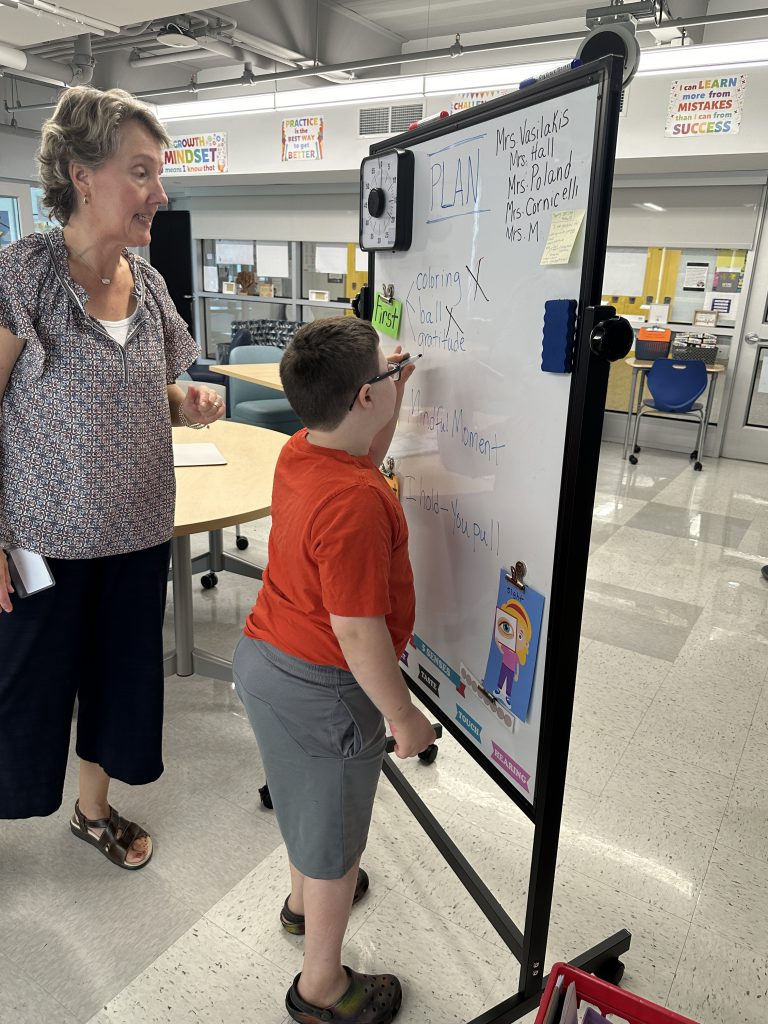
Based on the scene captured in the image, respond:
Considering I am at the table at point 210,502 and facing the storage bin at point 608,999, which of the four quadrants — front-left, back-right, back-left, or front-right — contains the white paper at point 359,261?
back-left

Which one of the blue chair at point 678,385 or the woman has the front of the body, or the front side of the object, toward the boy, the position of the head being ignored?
the woman

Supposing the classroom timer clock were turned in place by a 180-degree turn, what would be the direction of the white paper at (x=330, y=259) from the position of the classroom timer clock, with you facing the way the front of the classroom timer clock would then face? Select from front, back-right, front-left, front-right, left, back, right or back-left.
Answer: front-left

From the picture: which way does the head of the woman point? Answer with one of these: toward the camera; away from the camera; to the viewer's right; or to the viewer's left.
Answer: to the viewer's right

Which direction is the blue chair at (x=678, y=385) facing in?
away from the camera

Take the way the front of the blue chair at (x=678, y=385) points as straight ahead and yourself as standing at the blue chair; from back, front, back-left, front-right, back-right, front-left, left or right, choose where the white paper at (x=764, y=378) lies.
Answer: front-right

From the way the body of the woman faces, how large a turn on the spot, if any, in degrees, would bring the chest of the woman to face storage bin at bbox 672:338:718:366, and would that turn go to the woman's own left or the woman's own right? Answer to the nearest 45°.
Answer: approximately 90° to the woman's own left

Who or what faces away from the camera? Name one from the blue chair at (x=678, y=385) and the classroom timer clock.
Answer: the blue chair

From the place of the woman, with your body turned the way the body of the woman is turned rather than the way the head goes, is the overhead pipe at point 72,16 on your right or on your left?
on your left

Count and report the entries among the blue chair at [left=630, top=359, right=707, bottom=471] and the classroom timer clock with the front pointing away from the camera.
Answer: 1

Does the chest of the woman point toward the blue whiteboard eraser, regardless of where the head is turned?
yes

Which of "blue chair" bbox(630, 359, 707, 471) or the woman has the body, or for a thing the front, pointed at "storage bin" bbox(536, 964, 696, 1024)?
the woman

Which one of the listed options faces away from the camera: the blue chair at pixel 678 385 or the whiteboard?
the blue chair

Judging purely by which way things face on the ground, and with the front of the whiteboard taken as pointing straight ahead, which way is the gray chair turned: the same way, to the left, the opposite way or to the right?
to the left

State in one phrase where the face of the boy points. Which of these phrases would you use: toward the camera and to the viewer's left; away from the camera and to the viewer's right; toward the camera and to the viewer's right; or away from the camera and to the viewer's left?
away from the camera and to the viewer's right

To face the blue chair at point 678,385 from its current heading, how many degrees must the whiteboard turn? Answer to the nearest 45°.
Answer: approximately 135° to its right

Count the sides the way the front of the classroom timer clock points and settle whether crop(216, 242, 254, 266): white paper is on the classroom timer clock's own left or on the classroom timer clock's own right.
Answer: on the classroom timer clock's own right

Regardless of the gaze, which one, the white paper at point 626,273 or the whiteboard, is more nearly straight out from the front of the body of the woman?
the whiteboard

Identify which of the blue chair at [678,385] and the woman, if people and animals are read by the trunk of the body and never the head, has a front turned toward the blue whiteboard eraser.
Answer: the woman
